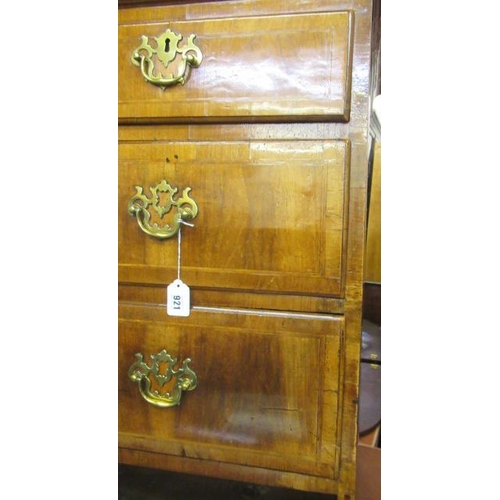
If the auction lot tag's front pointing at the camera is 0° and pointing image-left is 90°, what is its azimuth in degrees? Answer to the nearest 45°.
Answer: approximately 0°
